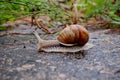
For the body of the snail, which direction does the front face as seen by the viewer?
to the viewer's left
